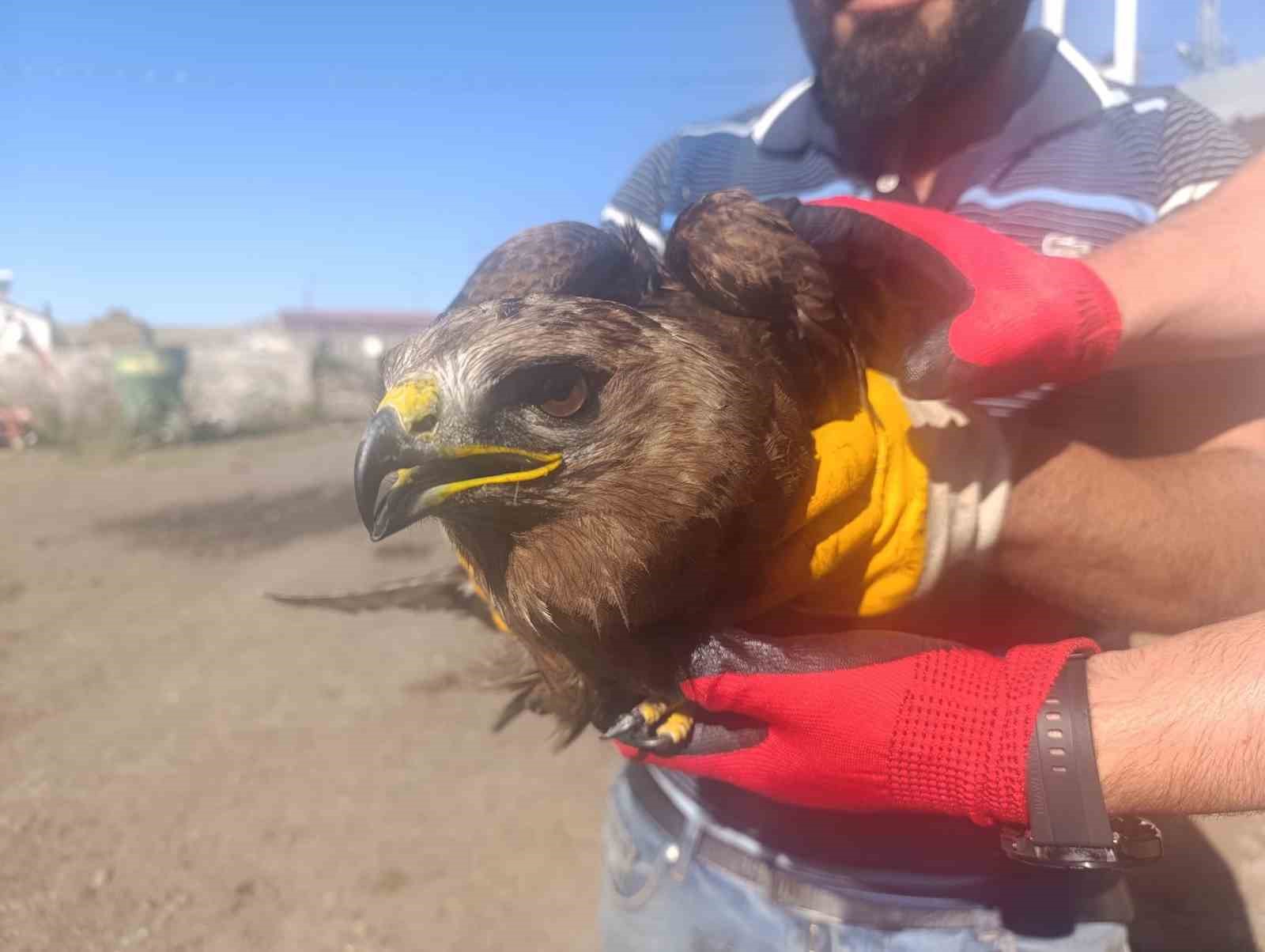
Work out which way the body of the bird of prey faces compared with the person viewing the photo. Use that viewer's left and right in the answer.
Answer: facing the viewer and to the left of the viewer

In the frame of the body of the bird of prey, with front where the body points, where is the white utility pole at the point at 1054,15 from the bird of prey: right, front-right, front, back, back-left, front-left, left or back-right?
back

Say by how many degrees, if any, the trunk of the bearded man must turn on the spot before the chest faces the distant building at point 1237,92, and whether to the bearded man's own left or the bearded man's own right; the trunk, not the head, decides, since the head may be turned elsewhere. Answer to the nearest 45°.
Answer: approximately 180°

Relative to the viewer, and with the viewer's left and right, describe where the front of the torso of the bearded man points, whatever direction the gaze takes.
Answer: facing the viewer

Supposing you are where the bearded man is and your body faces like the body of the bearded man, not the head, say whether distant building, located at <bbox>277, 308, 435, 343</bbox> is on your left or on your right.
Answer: on your right
